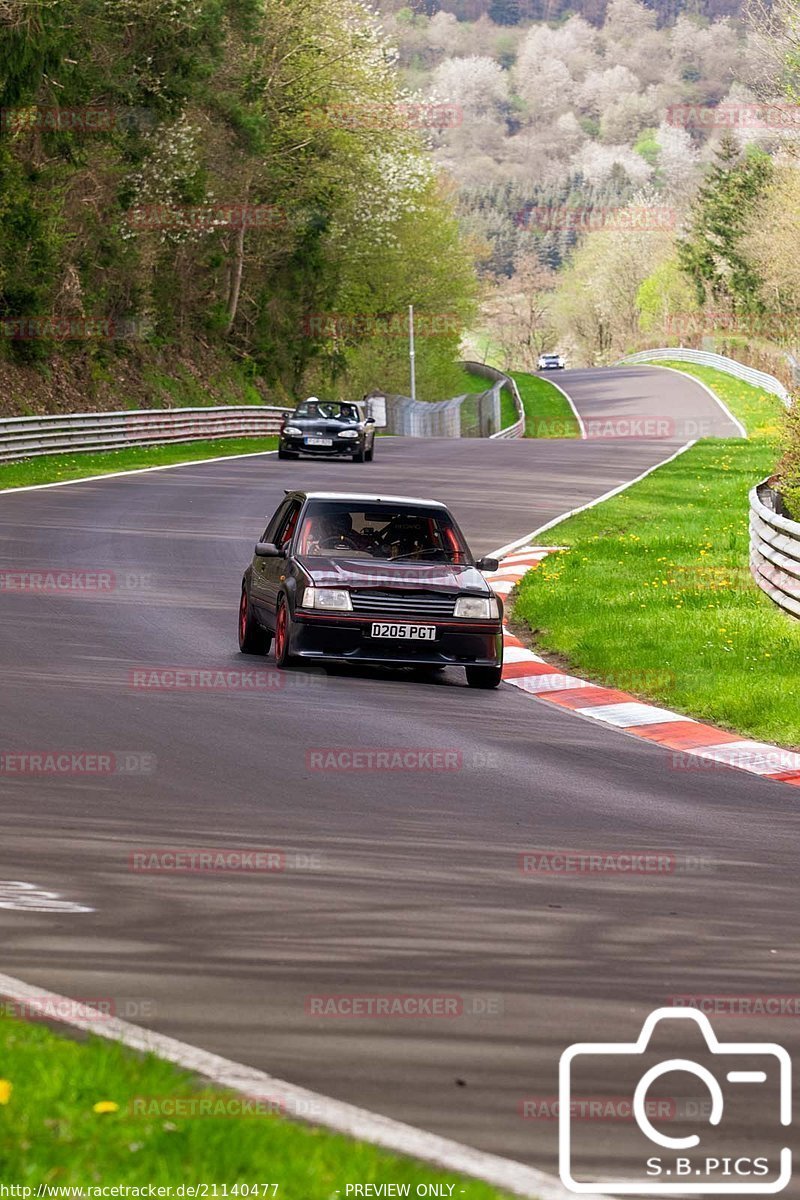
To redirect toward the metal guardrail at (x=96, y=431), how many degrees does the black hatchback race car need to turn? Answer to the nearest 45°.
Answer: approximately 180°

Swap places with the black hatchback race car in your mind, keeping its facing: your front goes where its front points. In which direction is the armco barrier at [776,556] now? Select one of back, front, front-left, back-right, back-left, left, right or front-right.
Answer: back-left

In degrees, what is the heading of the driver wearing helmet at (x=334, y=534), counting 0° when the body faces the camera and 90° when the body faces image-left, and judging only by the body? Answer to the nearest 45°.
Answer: approximately 0°

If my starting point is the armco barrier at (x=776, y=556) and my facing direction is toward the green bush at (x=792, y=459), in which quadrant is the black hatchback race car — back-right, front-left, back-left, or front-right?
back-left

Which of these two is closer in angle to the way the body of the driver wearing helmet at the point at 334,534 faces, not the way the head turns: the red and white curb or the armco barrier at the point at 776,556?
the red and white curb

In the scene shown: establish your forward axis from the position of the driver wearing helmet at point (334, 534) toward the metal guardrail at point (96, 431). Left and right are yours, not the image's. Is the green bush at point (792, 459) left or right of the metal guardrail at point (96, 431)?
right

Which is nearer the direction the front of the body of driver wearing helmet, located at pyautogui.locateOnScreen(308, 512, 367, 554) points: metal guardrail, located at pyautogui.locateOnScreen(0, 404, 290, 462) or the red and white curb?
the red and white curb

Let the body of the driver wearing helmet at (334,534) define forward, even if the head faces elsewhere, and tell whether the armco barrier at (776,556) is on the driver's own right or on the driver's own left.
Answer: on the driver's own left

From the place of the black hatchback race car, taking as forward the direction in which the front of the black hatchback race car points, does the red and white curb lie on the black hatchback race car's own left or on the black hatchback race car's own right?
on the black hatchback race car's own left
